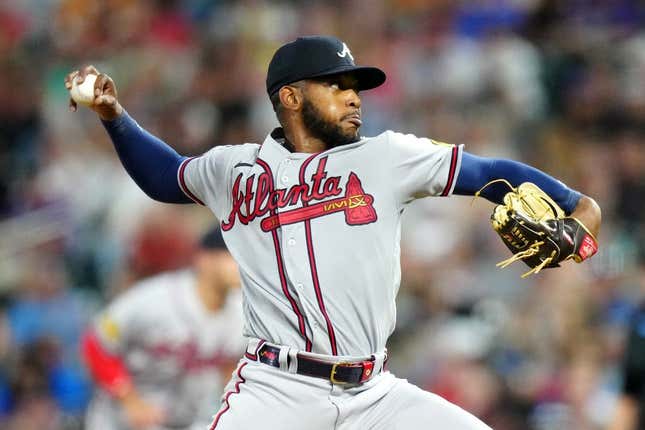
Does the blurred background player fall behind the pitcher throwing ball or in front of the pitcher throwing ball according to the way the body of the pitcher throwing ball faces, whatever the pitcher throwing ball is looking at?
behind

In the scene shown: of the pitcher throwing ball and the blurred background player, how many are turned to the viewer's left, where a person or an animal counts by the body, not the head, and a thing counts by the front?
0

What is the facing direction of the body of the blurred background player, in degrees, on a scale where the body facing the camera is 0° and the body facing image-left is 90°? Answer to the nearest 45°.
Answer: approximately 315°

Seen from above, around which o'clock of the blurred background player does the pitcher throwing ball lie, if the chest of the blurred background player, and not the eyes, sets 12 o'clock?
The pitcher throwing ball is roughly at 1 o'clock from the blurred background player.

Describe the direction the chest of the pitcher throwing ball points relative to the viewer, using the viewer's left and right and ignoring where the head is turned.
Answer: facing the viewer
